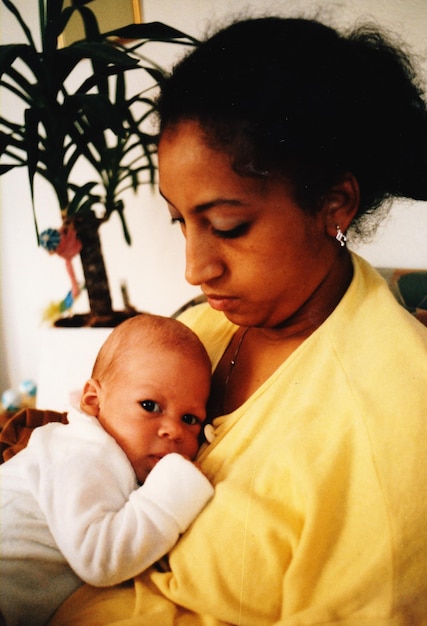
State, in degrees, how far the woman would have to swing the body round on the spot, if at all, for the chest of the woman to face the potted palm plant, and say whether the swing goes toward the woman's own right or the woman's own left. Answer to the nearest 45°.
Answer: approximately 90° to the woman's own right

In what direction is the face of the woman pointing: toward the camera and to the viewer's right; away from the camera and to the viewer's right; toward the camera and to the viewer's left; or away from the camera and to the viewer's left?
toward the camera and to the viewer's left

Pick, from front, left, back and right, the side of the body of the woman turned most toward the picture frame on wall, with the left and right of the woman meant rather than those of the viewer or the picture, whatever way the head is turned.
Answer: right

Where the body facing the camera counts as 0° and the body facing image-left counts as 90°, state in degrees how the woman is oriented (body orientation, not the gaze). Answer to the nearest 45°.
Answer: approximately 45°
